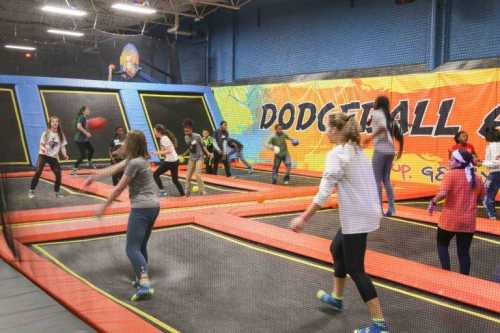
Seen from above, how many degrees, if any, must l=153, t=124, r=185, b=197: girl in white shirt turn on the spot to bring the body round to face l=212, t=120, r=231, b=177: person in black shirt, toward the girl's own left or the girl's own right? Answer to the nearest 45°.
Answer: approximately 90° to the girl's own right

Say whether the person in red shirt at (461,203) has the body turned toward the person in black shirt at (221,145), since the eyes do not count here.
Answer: yes

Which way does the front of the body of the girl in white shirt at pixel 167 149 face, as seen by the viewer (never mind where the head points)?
to the viewer's left

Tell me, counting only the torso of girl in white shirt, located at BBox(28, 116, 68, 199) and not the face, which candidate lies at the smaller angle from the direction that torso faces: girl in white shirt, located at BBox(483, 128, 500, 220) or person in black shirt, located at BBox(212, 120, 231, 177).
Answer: the girl in white shirt

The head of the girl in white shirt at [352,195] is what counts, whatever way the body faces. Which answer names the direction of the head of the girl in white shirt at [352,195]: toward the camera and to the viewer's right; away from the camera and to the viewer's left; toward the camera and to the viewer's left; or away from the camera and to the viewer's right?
away from the camera and to the viewer's left

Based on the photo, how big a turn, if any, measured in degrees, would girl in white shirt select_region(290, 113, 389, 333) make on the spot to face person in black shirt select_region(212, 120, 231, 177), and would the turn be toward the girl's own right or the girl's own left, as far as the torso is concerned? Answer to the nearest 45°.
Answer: approximately 45° to the girl's own right

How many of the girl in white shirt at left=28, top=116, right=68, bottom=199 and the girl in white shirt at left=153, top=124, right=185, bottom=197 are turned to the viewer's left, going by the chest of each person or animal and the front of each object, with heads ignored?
1

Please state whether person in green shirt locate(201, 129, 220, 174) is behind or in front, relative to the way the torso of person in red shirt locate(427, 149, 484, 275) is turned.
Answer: in front

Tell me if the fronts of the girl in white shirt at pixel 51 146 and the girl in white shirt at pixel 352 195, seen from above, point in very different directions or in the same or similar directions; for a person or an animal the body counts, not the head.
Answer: very different directions

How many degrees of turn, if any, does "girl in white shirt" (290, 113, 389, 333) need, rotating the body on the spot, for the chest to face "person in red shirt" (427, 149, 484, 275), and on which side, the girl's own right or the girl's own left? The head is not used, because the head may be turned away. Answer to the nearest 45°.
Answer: approximately 90° to the girl's own right

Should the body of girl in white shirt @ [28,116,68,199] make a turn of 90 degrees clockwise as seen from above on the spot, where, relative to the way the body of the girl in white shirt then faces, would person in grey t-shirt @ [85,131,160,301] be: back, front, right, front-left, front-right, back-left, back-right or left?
left

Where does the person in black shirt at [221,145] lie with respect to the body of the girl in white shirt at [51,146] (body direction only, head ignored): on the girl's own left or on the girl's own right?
on the girl's own left

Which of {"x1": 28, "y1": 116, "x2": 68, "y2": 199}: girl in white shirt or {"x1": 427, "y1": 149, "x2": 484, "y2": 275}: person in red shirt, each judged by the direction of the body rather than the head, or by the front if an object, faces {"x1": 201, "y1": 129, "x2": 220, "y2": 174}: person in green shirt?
the person in red shirt

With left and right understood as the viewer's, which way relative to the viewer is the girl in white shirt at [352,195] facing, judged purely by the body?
facing away from the viewer and to the left of the viewer

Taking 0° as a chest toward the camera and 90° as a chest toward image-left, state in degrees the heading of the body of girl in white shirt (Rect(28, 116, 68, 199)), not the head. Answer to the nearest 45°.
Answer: approximately 0°
